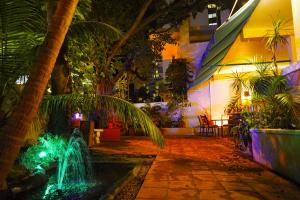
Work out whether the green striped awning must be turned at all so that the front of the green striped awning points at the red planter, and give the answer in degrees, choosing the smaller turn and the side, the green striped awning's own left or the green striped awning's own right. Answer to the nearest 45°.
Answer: approximately 45° to the green striped awning's own right

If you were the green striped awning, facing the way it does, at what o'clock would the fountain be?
The fountain is roughly at 11 o'clock from the green striped awning.

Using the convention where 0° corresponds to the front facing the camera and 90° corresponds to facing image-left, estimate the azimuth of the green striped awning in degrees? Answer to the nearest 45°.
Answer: approximately 90°

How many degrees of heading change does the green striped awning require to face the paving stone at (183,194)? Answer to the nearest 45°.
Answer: approximately 90° to its left

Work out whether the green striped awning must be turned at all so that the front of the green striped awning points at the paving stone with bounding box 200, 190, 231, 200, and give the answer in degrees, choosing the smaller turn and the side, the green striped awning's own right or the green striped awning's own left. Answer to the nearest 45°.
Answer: approximately 90° to the green striped awning's own left
